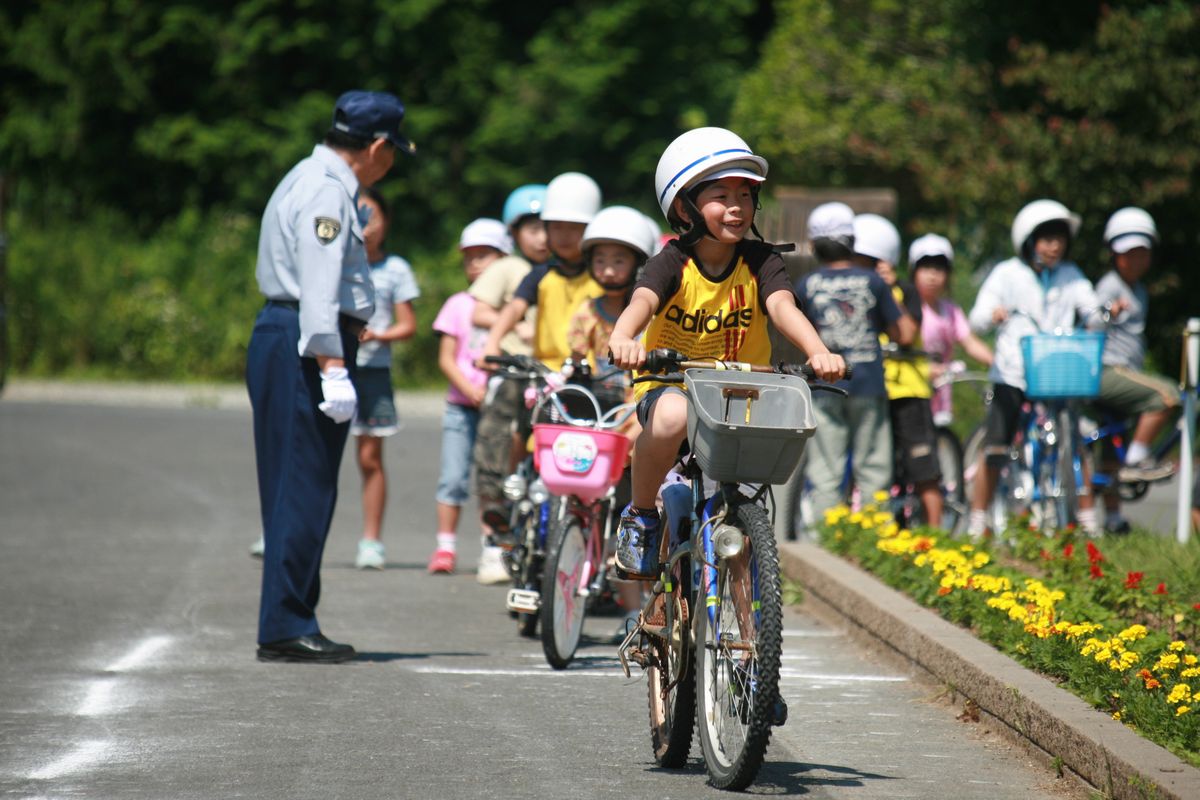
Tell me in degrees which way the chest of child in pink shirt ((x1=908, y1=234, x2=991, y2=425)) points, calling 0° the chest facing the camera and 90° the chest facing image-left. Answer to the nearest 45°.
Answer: approximately 0°

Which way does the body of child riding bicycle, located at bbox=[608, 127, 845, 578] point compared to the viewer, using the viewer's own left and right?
facing the viewer

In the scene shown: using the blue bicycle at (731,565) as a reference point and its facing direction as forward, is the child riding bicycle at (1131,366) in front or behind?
behind

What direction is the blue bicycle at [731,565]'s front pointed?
toward the camera

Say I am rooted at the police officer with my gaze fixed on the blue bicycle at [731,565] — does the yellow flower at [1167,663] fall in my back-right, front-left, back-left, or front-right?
front-left

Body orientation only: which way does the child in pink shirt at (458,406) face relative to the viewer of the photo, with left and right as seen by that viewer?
facing the viewer and to the right of the viewer

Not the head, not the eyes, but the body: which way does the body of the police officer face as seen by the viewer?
to the viewer's right

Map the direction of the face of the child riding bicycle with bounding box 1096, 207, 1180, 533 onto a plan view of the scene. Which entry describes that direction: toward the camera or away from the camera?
toward the camera

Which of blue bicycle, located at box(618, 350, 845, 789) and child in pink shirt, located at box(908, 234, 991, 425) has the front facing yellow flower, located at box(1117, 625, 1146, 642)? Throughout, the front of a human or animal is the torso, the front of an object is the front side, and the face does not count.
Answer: the child in pink shirt

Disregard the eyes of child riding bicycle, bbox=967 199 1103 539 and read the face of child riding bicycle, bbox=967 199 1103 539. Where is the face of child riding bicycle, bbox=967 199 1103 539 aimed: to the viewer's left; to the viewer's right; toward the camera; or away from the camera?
toward the camera
